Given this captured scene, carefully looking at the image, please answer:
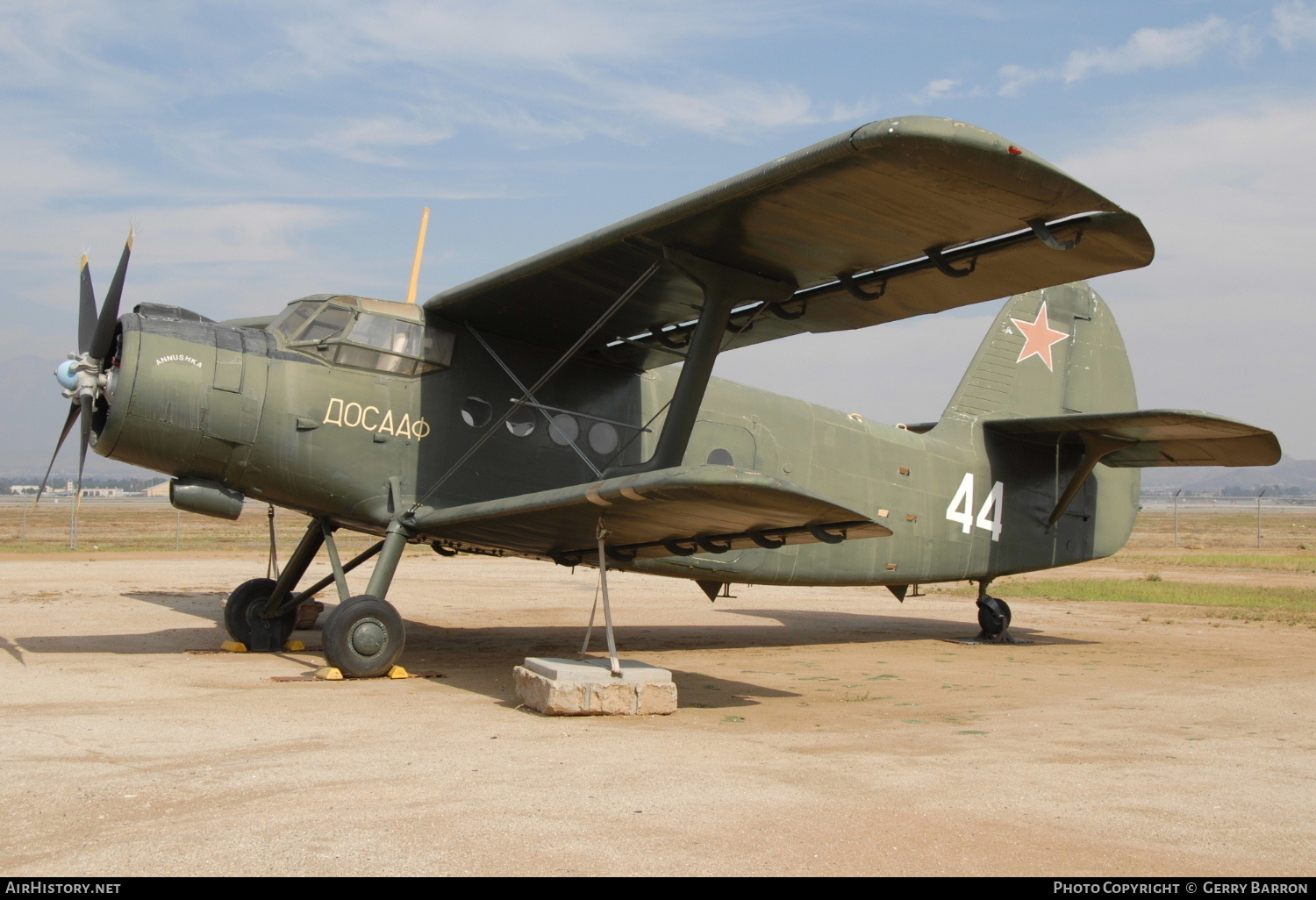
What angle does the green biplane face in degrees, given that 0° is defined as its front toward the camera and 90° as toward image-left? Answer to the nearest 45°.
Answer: approximately 45°
